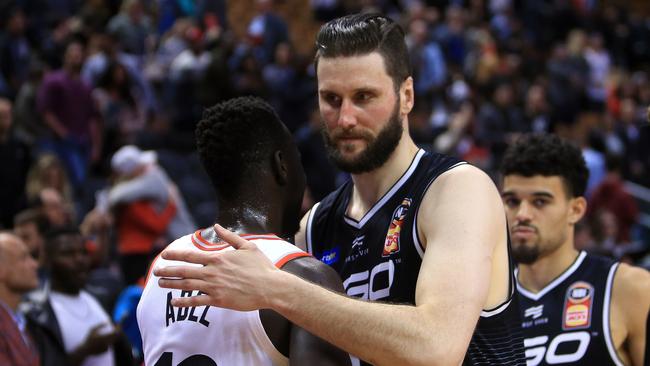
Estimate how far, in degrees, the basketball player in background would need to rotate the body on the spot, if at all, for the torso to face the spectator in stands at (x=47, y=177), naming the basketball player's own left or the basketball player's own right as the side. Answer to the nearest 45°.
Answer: approximately 90° to the basketball player's own right

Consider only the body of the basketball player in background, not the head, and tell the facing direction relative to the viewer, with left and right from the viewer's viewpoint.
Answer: facing the viewer and to the left of the viewer

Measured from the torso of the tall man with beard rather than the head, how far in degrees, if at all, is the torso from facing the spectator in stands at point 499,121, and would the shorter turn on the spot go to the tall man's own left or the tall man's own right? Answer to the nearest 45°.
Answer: approximately 135° to the tall man's own right

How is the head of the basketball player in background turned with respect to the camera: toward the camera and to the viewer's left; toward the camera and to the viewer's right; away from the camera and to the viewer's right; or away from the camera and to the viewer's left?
toward the camera and to the viewer's left

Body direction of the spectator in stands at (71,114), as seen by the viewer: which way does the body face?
toward the camera

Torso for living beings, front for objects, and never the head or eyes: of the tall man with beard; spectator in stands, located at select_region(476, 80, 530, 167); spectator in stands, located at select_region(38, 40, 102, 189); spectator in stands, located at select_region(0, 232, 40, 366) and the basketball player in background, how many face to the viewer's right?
1

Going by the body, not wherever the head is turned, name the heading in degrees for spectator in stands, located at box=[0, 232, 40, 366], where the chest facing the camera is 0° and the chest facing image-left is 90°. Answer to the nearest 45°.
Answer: approximately 270°

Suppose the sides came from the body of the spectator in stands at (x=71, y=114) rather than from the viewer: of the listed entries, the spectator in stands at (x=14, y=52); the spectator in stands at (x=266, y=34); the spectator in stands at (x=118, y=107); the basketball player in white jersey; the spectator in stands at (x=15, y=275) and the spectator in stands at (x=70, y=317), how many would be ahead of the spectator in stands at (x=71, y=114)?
3

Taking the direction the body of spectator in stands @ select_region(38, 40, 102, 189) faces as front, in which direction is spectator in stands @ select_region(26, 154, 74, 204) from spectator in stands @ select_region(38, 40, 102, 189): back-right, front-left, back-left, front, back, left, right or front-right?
front

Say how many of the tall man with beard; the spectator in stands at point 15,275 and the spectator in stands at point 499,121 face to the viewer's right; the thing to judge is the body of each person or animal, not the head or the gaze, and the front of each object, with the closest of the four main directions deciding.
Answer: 1

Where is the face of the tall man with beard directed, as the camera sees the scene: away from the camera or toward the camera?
toward the camera

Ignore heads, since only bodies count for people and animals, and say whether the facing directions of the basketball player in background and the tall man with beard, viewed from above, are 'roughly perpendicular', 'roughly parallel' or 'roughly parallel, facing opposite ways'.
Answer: roughly parallel

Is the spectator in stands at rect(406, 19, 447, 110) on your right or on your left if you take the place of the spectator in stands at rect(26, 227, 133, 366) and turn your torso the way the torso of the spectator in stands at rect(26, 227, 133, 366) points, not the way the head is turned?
on your left

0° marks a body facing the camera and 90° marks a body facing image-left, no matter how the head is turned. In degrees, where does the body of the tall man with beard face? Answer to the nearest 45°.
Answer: approximately 45°

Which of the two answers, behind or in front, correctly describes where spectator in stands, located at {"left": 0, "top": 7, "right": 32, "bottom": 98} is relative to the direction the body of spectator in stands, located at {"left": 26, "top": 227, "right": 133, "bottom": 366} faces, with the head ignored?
behind

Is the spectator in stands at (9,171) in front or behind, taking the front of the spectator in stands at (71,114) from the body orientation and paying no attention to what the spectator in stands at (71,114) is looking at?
in front
